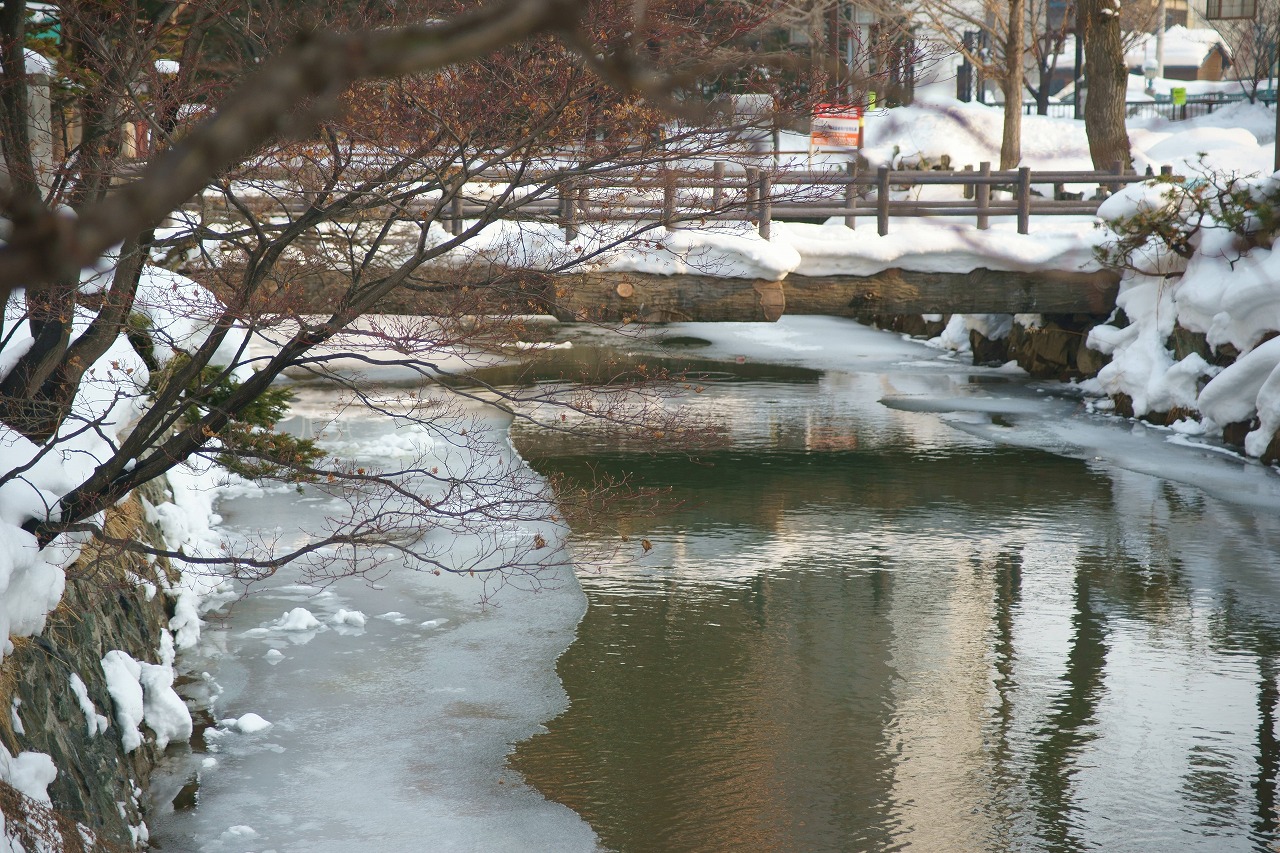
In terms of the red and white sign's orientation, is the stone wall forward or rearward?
forward

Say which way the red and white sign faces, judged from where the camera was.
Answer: facing the viewer

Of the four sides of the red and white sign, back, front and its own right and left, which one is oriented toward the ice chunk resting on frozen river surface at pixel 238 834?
front

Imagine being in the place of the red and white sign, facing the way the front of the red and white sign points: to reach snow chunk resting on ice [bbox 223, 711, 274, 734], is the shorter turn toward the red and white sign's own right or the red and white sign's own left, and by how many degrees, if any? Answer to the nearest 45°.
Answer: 0° — it already faces it
